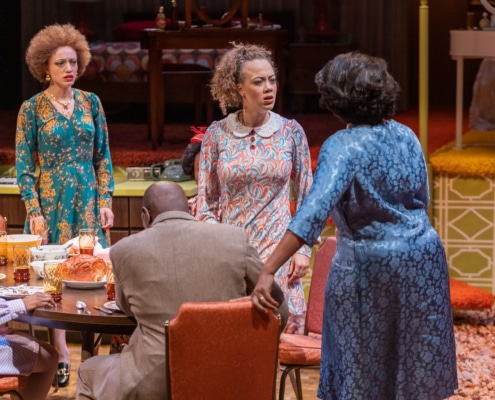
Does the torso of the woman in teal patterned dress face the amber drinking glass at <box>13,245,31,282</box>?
yes

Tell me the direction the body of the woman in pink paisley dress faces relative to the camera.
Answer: toward the camera

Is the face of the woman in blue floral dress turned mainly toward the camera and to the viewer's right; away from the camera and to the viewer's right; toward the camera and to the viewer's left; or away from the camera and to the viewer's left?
away from the camera and to the viewer's left

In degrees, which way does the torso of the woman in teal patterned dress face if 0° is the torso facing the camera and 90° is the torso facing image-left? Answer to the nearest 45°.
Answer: approximately 0°

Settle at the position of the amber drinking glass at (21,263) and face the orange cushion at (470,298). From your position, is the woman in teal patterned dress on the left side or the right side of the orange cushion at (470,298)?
left

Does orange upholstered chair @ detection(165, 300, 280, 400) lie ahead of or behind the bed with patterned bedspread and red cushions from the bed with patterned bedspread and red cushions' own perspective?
ahead

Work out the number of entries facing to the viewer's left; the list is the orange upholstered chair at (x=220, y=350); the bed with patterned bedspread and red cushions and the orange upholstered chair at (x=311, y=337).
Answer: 1

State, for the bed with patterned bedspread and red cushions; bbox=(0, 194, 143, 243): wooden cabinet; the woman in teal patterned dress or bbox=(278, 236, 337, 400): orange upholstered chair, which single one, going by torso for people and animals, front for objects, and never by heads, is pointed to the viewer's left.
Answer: the orange upholstered chair

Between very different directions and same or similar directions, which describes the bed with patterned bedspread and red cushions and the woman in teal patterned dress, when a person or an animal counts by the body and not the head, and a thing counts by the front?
same or similar directions

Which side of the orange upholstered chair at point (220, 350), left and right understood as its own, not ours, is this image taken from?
back

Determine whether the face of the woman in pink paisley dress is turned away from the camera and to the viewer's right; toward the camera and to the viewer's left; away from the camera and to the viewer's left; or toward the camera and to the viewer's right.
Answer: toward the camera and to the viewer's right

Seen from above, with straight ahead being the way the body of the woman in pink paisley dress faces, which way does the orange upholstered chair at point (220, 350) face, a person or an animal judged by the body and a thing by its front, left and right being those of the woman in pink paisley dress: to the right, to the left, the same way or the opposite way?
the opposite way

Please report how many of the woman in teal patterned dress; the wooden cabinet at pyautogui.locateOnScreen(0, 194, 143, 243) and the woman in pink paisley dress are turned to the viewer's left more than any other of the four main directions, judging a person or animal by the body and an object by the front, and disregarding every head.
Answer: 0

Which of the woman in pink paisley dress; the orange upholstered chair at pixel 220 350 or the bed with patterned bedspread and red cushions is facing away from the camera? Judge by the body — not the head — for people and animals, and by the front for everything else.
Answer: the orange upholstered chair

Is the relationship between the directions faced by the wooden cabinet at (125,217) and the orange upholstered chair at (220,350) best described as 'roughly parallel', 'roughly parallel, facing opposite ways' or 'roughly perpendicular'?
roughly parallel, facing opposite ways

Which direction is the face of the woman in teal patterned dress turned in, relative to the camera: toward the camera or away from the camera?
toward the camera

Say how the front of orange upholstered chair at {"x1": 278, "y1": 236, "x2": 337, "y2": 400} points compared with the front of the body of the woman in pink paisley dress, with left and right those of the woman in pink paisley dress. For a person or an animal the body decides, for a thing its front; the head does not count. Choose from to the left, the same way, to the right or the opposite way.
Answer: to the right
